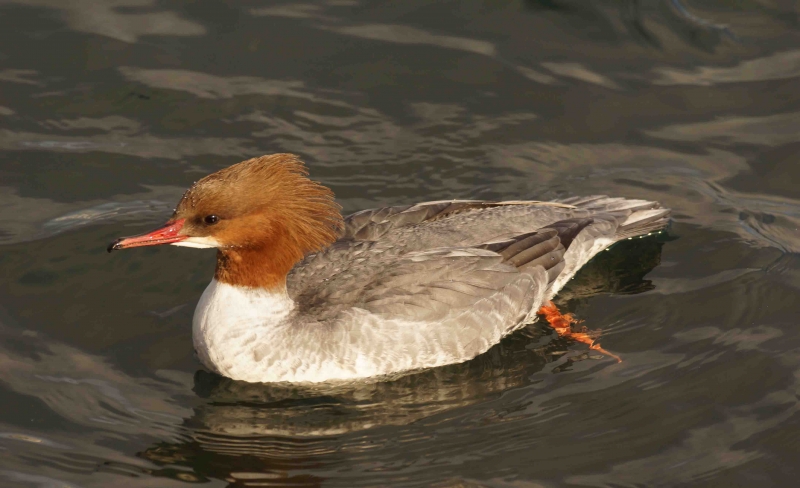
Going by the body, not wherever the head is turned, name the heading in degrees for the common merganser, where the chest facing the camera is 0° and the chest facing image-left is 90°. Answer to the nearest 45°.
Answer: approximately 45°
